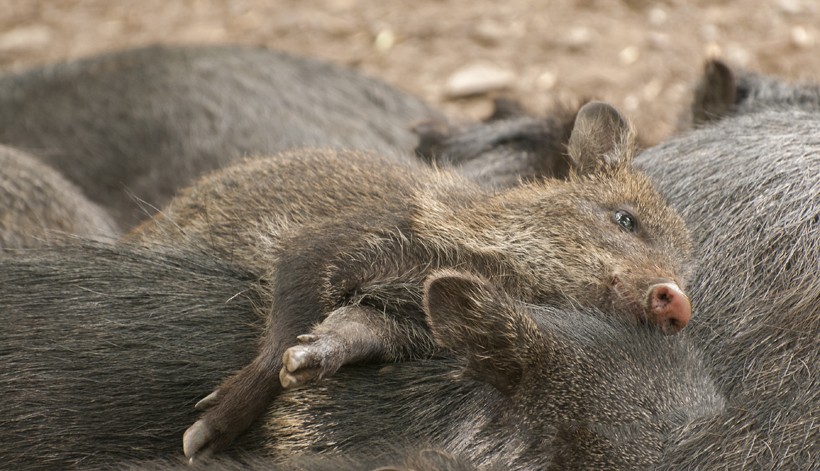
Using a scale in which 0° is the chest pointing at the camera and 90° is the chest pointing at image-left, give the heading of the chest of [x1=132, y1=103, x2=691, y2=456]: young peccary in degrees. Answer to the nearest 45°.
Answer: approximately 270°

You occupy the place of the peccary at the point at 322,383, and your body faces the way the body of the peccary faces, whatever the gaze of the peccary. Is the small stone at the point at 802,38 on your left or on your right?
on your left

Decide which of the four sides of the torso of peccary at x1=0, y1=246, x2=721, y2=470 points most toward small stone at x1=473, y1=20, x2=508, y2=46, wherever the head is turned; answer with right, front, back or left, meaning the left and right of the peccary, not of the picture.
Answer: left

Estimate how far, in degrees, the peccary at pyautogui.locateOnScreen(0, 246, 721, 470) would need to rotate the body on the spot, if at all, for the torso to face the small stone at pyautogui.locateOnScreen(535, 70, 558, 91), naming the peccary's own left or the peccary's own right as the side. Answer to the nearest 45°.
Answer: approximately 45° to the peccary's own left

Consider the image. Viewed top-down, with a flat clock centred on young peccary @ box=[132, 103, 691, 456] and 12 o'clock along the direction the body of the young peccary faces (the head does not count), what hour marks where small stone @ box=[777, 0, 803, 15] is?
The small stone is roughly at 10 o'clock from the young peccary.

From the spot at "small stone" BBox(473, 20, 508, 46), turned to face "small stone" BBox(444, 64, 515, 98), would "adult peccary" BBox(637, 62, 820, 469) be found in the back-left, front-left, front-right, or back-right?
front-left

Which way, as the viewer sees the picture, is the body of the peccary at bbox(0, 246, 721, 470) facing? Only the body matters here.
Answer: to the viewer's right
